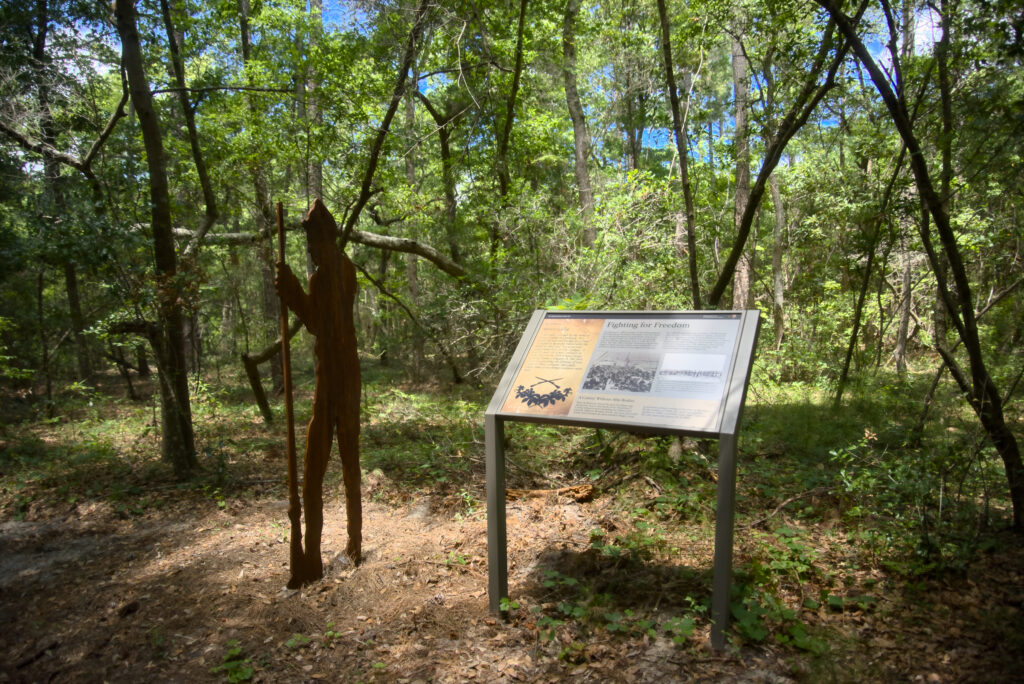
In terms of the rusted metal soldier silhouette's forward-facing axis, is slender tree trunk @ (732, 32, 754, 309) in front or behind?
behind

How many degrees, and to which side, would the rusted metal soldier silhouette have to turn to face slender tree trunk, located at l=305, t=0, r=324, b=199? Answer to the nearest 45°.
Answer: approximately 135° to its right

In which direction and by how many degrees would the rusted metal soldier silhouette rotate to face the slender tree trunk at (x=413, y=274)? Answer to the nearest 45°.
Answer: approximately 135° to its right

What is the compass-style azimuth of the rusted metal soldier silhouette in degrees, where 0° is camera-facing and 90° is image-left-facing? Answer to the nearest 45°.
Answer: approximately 45°

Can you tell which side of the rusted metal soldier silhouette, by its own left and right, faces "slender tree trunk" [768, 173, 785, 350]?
back

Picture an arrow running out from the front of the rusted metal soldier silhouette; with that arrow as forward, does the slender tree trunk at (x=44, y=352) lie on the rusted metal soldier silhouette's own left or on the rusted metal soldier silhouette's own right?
on the rusted metal soldier silhouette's own right

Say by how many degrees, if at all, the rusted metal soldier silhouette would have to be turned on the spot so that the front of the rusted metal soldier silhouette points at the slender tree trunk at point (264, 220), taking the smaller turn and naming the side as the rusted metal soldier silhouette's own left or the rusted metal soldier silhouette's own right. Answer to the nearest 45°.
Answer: approximately 135° to the rusted metal soldier silhouette's own right

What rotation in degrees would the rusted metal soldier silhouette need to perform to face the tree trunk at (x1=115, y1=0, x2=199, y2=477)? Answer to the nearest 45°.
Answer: approximately 90° to its right
